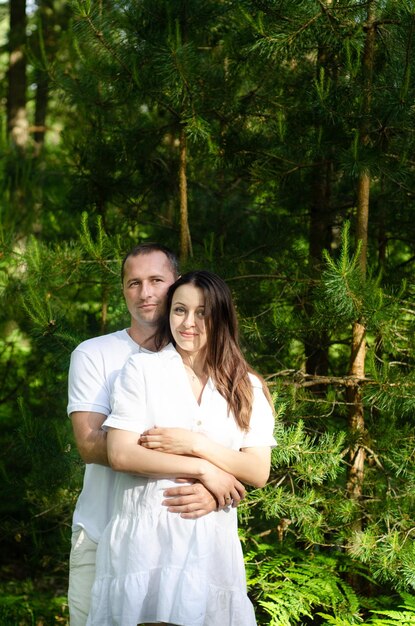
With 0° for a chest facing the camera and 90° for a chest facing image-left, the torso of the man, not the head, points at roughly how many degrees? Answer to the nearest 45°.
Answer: approximately 315°

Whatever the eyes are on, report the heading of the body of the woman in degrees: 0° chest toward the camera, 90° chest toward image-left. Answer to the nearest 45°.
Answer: approximately 0°

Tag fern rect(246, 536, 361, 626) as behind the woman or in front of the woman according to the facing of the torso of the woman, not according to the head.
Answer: behind

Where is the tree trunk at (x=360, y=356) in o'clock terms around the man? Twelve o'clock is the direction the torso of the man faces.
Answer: The tree trunk is roughly at 9 o'clock from the man.

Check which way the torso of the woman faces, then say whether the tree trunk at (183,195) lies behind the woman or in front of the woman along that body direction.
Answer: behind

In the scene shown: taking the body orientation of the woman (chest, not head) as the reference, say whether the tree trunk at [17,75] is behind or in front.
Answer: behind

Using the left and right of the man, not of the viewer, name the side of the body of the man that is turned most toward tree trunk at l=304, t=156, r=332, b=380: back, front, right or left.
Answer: back

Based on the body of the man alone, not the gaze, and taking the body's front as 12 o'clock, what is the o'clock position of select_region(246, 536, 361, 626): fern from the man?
The fern is roughly at 9 o'clock from the man.
